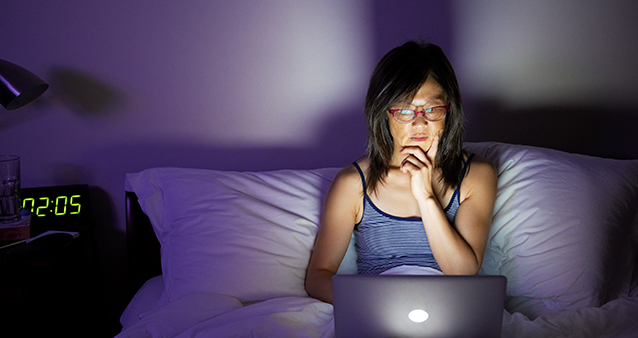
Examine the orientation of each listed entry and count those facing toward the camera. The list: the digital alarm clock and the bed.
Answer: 2

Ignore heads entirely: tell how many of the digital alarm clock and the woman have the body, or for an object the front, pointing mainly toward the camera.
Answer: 2

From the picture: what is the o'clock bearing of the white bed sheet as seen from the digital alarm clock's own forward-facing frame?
The white bed sheet is roughly at 11 o'clock from the digital alarm clock.

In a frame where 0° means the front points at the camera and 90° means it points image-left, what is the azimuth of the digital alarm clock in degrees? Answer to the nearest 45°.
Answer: approximately 0°

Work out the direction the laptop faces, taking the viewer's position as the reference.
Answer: facing away from the viewer
